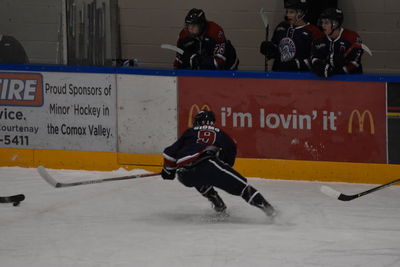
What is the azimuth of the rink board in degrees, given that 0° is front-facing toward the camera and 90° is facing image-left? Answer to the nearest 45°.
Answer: approximately 0°

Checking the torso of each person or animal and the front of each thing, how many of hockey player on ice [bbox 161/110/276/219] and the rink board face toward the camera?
1

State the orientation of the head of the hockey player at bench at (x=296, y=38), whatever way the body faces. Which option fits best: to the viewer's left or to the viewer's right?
to the viewer's left

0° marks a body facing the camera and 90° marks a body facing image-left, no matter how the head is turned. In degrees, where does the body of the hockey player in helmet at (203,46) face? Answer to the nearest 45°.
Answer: approximately 45°

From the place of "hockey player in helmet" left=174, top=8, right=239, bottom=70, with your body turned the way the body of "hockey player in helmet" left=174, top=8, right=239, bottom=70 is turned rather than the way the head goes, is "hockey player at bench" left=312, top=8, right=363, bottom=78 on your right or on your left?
on your left
